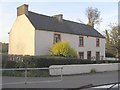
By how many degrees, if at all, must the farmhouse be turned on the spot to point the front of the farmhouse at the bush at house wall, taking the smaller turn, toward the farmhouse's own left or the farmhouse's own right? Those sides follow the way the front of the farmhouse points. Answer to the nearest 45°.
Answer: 0° — it already faces it

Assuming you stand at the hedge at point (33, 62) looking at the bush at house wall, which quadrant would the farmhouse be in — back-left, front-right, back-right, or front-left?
front-left

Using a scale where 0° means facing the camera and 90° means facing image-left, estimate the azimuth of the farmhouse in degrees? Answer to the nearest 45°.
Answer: approximately 315°
